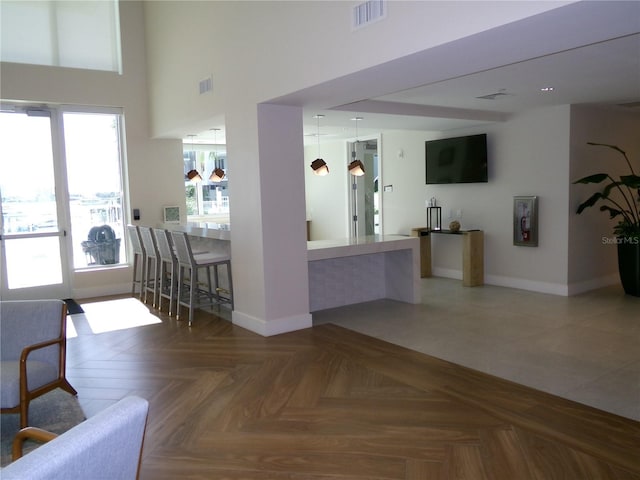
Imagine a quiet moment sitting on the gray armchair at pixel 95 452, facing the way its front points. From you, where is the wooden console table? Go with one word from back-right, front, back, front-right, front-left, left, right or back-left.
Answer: right

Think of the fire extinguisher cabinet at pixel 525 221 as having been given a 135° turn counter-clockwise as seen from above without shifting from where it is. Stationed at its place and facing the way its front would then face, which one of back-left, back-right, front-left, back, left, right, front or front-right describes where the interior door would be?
back-left

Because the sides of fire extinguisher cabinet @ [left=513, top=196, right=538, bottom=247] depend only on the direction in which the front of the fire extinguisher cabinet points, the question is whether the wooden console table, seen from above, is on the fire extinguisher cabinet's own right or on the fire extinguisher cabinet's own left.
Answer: on the fire extinguisher cabinet's own right

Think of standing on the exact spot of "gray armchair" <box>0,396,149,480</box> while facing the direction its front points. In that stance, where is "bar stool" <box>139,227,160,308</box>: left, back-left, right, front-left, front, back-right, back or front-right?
front-right

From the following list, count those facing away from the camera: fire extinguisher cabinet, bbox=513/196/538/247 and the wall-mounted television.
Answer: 0

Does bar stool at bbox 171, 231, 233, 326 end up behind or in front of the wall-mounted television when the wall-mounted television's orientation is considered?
in front

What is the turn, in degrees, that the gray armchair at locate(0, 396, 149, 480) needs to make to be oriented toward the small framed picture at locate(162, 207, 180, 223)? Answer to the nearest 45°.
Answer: approximately 45° to its right

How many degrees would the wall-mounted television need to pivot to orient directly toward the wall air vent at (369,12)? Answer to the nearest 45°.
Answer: approximately 45° to its left

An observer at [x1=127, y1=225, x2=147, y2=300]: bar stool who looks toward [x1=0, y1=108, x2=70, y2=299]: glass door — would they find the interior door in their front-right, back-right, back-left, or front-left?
back-right

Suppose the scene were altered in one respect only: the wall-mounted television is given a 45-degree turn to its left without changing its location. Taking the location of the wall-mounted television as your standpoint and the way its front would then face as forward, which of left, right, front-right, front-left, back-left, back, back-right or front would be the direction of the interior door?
back-right

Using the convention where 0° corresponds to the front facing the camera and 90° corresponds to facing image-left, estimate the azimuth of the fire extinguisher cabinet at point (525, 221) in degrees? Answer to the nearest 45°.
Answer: approximately 45°

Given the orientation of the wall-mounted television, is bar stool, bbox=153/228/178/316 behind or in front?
in front

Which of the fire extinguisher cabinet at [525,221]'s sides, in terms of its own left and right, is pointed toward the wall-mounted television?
right

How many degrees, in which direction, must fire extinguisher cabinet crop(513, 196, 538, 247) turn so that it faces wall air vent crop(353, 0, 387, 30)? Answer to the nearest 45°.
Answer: approximately 45° to its left
